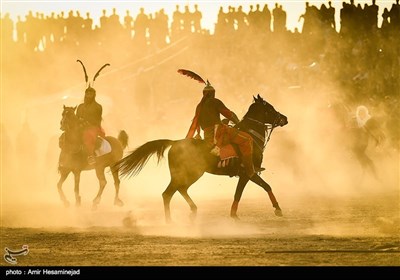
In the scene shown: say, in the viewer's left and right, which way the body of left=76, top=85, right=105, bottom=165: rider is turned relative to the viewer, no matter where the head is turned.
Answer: facing the viewer and to the left of the viewer

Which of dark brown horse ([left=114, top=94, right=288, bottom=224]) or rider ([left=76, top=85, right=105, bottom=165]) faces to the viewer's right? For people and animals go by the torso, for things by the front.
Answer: the dark brown horse

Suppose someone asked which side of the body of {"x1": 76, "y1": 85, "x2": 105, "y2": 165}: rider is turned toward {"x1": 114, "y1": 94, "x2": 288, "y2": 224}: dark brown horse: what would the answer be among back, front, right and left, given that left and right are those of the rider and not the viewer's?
left

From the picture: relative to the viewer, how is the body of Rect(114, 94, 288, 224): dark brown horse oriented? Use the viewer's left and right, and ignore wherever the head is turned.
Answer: facing to the right of the viewer

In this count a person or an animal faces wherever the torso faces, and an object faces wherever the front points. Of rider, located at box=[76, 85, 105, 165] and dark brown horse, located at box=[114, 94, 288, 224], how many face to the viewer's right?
1

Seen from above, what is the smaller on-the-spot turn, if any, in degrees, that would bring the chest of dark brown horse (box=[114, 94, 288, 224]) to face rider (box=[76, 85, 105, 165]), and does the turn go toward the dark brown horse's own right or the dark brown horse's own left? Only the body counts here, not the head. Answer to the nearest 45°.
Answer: approximately 135° to the dark brown horse's own left

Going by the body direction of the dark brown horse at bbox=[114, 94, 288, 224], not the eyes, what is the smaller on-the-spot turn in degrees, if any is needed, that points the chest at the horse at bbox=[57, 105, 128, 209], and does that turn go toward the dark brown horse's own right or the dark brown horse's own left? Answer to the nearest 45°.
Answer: approximately 135° to the dark brown horse's own left
